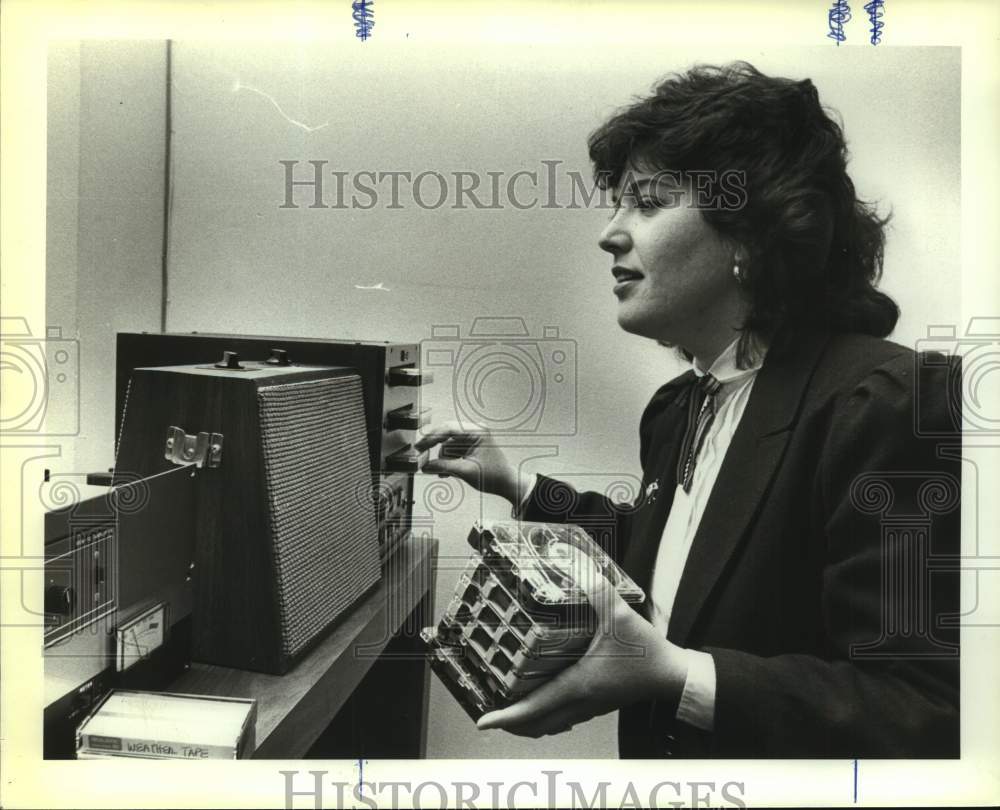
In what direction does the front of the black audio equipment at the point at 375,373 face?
to the viewer's right

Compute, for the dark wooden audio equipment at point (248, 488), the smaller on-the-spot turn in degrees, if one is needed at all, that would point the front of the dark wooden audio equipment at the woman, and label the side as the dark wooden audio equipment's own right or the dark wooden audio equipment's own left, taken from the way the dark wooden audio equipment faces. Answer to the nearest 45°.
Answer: approximately 45° to the dark wooden audio equipment's own left

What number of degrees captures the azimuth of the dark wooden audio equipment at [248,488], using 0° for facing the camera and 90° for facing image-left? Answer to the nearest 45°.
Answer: approximately 315°
